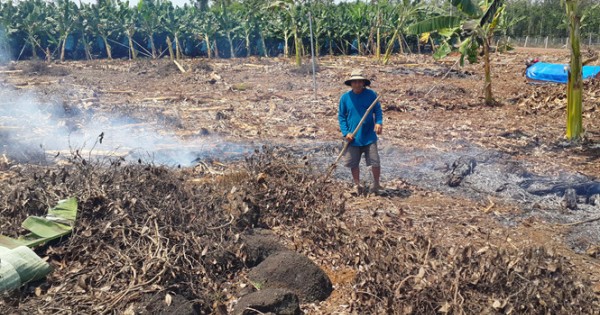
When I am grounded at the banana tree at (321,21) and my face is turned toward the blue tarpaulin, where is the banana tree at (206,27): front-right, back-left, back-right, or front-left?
back-right

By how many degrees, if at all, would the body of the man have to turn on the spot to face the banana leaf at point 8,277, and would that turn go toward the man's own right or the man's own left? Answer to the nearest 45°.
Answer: approximately 45° to the man's own right

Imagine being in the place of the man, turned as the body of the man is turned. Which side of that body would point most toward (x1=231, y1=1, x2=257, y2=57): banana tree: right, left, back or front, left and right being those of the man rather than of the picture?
back

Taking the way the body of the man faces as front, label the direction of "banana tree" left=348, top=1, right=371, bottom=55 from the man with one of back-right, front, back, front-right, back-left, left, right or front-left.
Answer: back

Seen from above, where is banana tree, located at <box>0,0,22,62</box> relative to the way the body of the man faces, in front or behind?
behind

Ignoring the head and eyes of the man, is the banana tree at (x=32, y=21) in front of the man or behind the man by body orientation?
behind

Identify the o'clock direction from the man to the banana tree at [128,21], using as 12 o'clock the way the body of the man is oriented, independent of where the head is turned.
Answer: The banana tree is roughly at 5 o'clock from the man.

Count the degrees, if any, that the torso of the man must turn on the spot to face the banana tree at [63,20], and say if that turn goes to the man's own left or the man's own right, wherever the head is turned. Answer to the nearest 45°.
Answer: approximately 135° to the man's own right

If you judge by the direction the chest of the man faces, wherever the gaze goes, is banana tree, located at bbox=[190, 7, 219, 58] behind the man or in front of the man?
behind

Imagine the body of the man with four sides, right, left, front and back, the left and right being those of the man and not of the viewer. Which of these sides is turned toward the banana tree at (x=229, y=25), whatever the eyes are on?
back

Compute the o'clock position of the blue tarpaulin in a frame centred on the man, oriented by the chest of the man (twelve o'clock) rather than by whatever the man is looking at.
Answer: The blue tarpaulin is roughly at 7 o'clock from the man.

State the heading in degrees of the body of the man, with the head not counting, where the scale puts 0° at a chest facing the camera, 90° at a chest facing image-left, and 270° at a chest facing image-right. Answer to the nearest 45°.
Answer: approximately 0°
